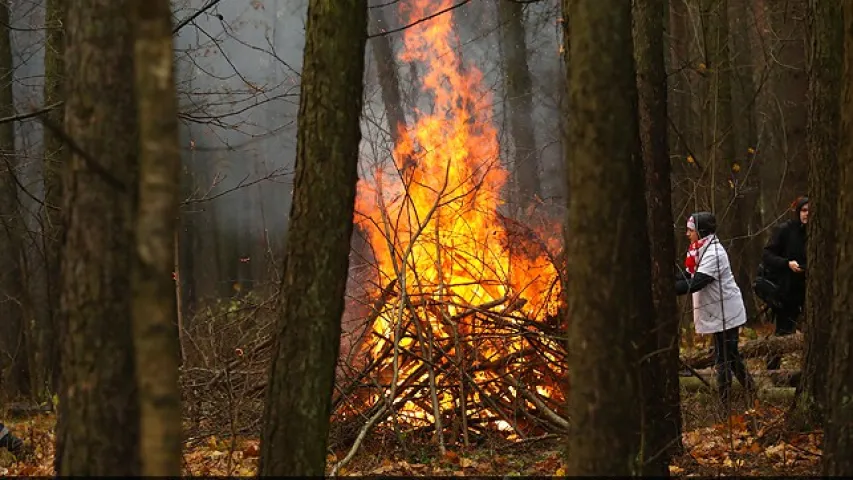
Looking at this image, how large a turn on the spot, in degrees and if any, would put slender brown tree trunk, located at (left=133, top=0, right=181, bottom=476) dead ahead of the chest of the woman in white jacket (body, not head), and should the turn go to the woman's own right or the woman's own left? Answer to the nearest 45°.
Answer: approximately 90° to the woman's own left

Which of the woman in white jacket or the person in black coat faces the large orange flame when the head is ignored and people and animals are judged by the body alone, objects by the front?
the woman in white jacket

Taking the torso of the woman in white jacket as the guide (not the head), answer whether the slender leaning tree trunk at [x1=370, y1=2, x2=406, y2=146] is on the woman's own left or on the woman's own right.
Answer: on the woman's own right

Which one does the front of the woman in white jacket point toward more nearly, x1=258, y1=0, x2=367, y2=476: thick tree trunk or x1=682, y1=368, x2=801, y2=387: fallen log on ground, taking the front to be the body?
the thick tree trunk

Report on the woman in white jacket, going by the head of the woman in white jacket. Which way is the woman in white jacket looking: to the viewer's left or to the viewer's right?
to the viewer's left

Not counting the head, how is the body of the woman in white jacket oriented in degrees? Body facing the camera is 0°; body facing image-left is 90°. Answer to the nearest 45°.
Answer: approximately 90°

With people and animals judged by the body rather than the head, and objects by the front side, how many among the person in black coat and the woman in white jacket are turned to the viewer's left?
1

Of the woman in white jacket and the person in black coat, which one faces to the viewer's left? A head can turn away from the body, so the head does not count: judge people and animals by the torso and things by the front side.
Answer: the woman in white jacket

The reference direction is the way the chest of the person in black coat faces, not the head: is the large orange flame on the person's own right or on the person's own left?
on the person's own right
